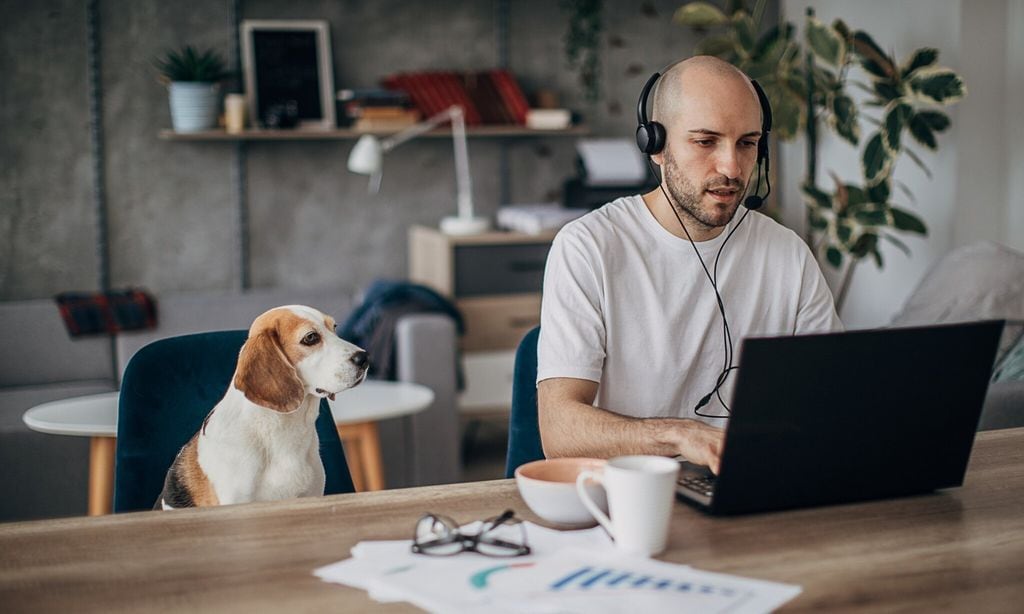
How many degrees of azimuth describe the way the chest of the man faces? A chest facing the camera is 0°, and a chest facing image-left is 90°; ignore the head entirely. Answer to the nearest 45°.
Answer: approximately 315°

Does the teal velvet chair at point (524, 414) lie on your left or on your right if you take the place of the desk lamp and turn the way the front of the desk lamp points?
on your left

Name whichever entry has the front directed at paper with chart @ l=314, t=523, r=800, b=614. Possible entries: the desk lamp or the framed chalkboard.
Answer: the framed chalkboard

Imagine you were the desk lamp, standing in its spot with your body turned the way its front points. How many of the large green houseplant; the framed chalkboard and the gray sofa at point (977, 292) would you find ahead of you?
1

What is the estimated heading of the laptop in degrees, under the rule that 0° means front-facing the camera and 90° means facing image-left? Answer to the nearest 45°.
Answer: approximately 135°

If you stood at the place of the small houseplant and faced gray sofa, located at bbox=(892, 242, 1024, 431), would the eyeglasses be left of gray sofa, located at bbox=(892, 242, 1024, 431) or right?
right

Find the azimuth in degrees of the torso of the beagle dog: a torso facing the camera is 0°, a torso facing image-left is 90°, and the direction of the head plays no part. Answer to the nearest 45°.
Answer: approximately 315°

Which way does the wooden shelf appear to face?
toward the camera

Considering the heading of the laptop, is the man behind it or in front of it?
in front

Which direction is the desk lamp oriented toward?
to the viewer's left

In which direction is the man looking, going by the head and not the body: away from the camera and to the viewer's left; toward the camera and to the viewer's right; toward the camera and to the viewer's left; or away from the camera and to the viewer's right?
toward the camera and to the viewer's right

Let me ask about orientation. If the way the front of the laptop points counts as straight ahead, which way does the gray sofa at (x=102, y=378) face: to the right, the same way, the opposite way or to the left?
the opposite way
